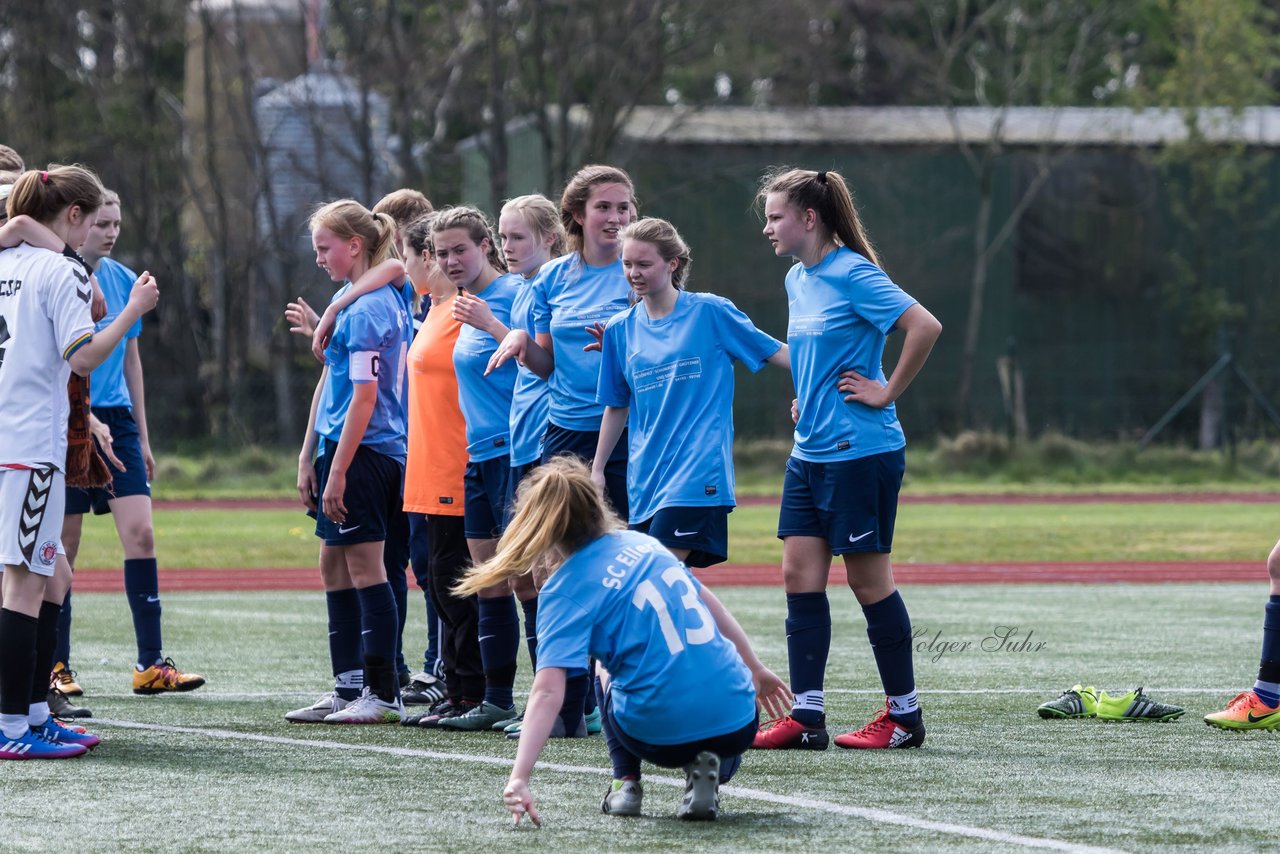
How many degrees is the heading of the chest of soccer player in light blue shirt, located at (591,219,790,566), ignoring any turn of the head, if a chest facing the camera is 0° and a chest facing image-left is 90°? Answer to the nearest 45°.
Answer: approximately 45°

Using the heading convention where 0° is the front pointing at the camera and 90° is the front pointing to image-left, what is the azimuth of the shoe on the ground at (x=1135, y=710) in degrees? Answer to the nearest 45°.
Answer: approximately 270°

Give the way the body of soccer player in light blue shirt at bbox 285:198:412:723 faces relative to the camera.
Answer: to the viewer's left

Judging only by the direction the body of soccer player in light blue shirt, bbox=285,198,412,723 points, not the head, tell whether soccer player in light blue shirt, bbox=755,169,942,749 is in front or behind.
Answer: behind

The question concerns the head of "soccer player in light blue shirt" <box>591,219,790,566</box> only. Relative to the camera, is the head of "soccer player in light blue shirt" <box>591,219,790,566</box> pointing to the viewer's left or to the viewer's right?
to the viewer's left

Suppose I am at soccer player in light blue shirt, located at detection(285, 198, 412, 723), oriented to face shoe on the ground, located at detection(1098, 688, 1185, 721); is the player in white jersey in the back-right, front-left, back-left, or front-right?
back-right

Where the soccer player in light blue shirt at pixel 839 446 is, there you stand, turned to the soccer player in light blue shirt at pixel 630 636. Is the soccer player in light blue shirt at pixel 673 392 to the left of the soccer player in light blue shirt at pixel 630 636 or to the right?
right

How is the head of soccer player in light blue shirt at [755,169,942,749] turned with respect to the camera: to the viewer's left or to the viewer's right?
to the viewer's left

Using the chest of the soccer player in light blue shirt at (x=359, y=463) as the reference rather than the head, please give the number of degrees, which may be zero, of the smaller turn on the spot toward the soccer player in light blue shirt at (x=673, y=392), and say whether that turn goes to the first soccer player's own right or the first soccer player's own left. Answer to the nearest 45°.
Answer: approximately 135° to the first soccer player's own left

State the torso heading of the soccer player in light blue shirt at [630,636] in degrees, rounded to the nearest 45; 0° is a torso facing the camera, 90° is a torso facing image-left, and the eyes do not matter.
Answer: approximately 135°

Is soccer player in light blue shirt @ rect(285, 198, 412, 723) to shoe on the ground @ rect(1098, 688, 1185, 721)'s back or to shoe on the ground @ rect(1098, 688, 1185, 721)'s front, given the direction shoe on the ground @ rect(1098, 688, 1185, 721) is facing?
to the back
